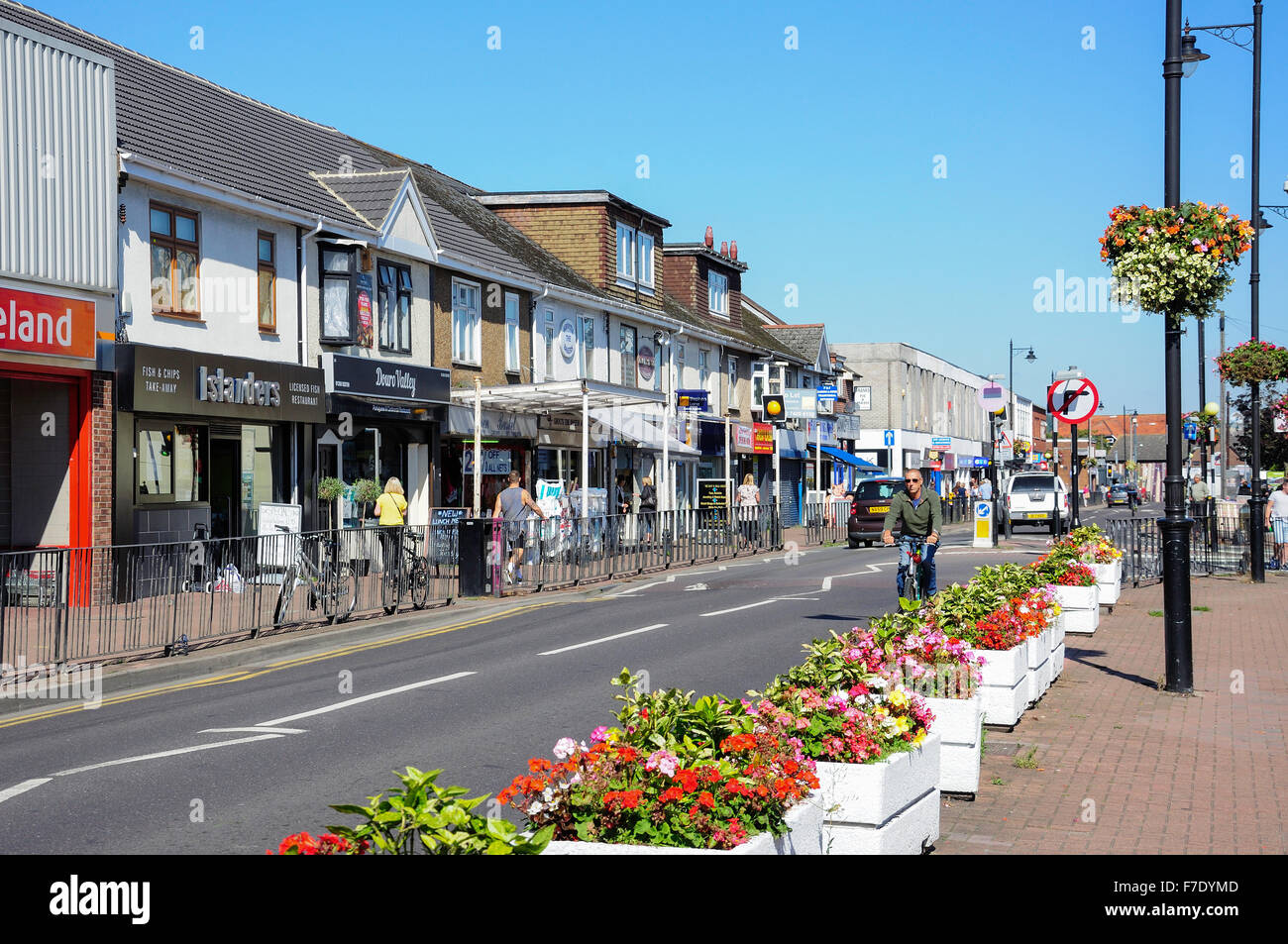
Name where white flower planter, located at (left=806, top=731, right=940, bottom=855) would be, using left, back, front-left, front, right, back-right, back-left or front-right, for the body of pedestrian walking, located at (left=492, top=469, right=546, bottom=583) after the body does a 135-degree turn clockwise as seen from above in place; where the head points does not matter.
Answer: front-right

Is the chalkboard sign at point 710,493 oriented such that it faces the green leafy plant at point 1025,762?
yes

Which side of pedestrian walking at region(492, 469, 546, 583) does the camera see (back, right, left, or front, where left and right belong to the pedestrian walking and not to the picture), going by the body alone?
back

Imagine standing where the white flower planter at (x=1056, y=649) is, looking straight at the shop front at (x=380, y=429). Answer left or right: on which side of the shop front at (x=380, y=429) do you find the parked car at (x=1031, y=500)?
right

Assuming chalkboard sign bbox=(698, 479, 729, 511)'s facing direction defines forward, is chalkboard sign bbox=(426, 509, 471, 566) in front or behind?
in front

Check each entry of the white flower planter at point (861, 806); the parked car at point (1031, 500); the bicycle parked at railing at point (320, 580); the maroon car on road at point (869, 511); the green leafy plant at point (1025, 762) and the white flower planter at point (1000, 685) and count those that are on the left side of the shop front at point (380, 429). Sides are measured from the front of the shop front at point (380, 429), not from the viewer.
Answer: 2

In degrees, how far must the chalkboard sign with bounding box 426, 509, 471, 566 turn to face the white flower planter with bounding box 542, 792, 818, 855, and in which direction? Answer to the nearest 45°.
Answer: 0° — it already faces it
